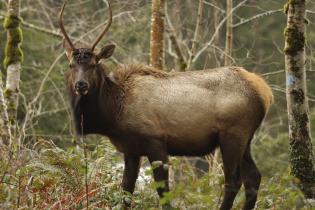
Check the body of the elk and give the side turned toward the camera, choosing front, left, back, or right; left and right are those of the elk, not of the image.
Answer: left

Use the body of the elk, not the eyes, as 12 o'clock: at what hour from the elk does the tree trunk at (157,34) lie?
The tree trunk is roughly at 3 o'clock from the elk.

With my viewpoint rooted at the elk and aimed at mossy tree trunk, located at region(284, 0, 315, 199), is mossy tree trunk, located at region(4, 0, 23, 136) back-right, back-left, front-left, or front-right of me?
back-left

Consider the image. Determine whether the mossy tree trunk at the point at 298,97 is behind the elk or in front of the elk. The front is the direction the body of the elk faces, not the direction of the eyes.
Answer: behind

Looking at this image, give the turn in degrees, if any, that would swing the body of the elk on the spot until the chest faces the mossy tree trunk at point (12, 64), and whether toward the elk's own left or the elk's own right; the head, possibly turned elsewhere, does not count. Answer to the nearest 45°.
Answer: approximately 45° to the elk's own right

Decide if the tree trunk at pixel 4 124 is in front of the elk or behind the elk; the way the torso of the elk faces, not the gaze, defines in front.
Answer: in front
